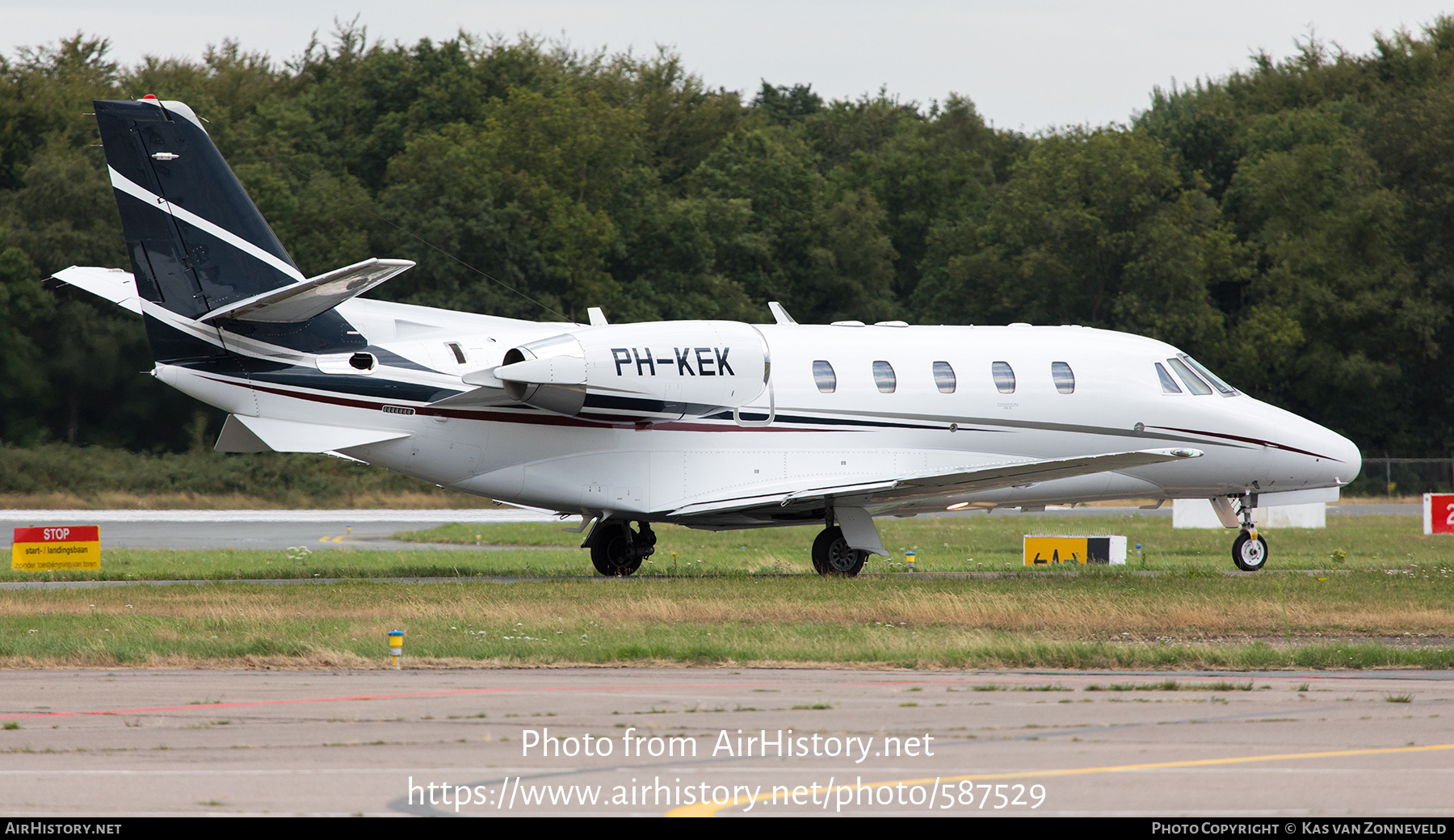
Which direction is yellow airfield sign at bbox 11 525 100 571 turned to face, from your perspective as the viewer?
facing the viewer

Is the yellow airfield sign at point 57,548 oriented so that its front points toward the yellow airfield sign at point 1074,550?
no

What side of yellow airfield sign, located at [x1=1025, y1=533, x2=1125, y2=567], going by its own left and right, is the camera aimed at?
front

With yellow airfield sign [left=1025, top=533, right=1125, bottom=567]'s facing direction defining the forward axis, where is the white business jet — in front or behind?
in front

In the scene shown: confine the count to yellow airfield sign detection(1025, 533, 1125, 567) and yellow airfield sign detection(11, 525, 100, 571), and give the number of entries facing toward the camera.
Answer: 2

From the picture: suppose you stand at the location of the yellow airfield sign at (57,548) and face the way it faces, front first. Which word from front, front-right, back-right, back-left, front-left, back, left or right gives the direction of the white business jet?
front-left

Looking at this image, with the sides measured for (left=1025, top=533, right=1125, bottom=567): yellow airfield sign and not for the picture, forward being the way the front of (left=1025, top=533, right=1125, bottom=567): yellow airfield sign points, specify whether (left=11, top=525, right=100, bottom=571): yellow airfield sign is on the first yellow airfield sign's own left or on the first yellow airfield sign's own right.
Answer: on the first yellow airfield sign's own right
